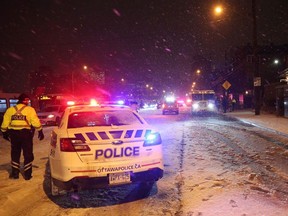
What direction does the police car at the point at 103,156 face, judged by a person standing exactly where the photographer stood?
facing away from the viewer

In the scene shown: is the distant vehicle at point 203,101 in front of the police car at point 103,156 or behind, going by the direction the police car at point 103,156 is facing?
in front

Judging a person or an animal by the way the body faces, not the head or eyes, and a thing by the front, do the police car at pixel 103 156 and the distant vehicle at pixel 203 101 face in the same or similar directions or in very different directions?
very different directions

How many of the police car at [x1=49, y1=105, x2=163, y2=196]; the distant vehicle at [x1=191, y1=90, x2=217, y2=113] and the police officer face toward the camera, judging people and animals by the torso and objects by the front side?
1

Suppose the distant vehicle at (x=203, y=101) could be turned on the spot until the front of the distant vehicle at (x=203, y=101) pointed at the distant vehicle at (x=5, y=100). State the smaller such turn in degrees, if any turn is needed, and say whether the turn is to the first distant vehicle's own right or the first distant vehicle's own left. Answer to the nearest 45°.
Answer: approximately 45° to the first distant vehicle's own right

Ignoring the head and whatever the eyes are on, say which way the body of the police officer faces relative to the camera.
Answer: away from the camera

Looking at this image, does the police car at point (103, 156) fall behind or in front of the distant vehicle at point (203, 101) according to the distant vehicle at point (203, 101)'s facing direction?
in front

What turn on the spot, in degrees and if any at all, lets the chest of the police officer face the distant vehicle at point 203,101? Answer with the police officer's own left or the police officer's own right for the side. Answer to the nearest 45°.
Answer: approximately 45° to the police officer's own right
